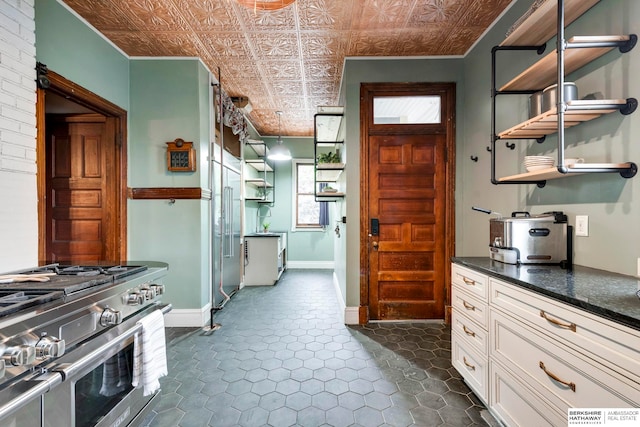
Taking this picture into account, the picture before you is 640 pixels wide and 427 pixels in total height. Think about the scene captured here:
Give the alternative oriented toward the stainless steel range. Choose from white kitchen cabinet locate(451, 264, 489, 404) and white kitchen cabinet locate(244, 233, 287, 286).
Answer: white kitchen cabinet locate(451, 264, 489, 404)

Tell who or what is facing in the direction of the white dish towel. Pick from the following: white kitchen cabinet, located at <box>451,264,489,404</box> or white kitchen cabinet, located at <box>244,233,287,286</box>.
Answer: white kitchen cabinet, located at <box>451,264,489,404</box>

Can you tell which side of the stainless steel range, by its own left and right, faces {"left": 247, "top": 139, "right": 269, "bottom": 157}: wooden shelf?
left

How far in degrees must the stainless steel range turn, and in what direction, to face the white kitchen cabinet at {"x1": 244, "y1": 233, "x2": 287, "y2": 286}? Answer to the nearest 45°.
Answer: approximately 90° to its left

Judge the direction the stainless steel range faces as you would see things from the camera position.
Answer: facing the viewer and to the right of the viewer

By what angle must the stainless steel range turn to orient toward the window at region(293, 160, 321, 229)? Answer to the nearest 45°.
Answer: approximately 90° to its left

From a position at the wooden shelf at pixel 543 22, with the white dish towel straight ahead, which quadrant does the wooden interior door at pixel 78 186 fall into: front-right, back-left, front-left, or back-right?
front-right

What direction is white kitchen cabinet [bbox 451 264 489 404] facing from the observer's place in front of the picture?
facing the viewer and to the left of the viewer

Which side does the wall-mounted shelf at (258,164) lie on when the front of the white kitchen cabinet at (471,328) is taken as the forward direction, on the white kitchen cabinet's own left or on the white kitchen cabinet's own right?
on the white kitchen cabinet's own right

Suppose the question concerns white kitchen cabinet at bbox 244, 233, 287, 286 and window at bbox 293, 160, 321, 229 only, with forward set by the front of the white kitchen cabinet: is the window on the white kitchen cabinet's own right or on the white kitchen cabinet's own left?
on the white kitchen cabinet's own left
